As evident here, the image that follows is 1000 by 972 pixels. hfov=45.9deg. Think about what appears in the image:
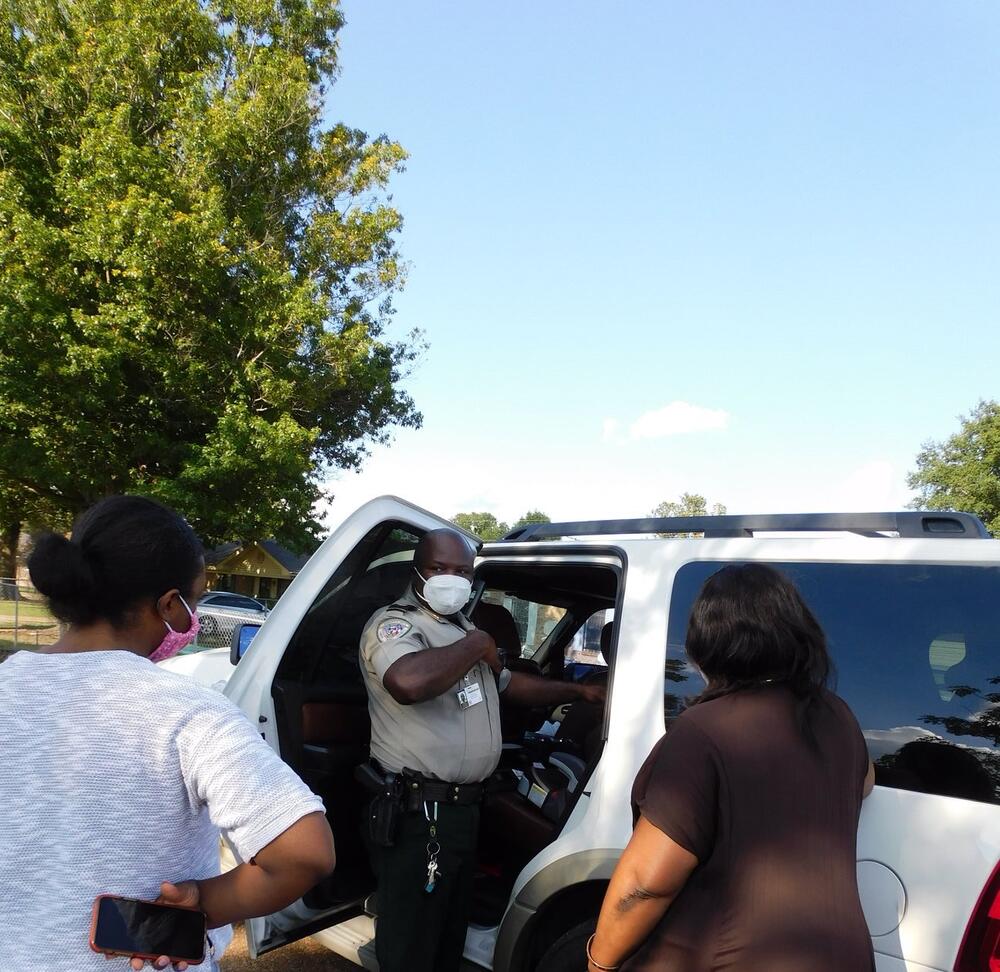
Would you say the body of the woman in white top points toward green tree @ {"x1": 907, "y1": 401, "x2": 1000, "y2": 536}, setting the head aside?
yes

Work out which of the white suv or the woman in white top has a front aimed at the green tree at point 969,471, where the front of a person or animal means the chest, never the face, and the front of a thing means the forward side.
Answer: the woman in white top

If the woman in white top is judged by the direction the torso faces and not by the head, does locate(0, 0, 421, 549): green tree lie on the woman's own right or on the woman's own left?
on the woman's own left

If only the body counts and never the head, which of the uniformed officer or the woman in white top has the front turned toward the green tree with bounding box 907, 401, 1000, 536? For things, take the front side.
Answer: the woman in white top

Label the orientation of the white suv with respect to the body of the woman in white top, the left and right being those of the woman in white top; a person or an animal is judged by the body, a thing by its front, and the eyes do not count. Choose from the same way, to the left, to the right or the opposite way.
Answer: to the left

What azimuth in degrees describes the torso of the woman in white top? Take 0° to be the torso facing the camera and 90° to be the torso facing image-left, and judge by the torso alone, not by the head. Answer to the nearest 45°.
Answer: approximately 225°

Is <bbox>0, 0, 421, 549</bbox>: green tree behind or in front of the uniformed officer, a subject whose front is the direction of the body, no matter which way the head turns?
behind

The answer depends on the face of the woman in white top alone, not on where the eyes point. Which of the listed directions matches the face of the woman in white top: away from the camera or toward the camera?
away from the camera

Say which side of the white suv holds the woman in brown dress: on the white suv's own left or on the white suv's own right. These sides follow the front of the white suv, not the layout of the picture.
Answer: on the white suv's own left

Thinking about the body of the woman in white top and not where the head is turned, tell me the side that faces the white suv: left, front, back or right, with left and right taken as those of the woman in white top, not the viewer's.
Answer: front

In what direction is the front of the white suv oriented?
to the viewer's left

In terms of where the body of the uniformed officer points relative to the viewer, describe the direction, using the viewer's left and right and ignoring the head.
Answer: facing the viewer and to the right of the viewer

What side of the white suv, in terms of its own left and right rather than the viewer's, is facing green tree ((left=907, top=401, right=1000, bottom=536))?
right

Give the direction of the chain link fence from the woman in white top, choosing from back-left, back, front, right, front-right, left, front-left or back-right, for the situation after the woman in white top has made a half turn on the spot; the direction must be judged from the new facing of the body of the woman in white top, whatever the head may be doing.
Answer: back-right

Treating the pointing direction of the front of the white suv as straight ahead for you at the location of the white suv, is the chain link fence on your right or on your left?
on your right

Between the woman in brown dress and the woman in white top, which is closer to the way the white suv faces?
the woman in white top

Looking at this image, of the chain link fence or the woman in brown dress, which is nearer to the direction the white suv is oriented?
the chain link fence
